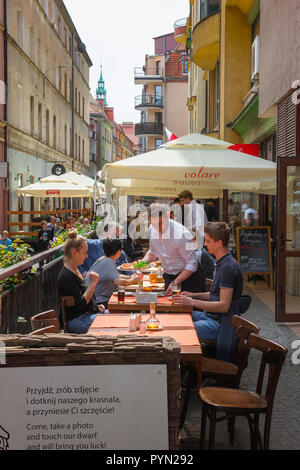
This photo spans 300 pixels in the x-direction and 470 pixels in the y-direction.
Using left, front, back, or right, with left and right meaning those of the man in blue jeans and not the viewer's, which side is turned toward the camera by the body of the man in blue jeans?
left

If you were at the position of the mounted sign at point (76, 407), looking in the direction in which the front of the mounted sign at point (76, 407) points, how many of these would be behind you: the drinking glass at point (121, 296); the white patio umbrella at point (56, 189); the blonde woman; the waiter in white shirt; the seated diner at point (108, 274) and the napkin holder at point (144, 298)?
6

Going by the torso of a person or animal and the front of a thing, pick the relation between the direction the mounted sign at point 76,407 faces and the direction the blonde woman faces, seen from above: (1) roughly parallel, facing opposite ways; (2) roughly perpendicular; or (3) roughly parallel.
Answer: roughly perpendicular

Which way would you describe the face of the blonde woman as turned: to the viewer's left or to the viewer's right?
to the viewer's right

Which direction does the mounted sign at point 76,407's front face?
toward the camera

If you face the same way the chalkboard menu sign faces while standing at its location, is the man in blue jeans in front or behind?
in front

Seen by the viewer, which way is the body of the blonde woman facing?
to the viewer's right

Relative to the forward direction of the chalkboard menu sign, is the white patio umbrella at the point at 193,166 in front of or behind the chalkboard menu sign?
in front

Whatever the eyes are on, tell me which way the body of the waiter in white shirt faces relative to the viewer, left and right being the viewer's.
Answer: facing the viewer and to the left of the viewer

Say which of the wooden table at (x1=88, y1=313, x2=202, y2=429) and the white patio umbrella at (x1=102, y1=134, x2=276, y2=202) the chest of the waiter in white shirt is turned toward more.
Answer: the wooden table

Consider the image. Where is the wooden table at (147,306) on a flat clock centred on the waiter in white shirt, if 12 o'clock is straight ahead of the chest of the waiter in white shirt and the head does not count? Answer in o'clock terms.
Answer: The wooden table is roughly at 11 o'clock from the waiter in white shirt.

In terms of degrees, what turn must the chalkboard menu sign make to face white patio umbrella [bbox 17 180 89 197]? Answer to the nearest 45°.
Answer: approximately 135° to its right

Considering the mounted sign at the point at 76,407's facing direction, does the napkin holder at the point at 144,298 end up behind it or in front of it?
behind

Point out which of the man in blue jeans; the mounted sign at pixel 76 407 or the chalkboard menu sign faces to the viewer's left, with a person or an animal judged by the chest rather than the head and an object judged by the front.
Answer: the man in blue jeans

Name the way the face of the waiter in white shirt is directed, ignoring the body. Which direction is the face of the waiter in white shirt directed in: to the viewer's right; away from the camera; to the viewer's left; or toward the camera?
toward the camera

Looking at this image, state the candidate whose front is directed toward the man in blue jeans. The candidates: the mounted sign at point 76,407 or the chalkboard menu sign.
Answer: the chalkboard menu sign

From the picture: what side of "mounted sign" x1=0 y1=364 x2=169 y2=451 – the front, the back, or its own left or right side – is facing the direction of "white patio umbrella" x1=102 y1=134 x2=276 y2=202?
back

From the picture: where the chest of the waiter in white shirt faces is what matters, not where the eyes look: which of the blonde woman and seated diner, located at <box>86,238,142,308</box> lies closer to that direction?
the blonde woman

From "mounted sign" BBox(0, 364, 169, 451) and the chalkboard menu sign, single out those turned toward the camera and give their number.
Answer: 2
